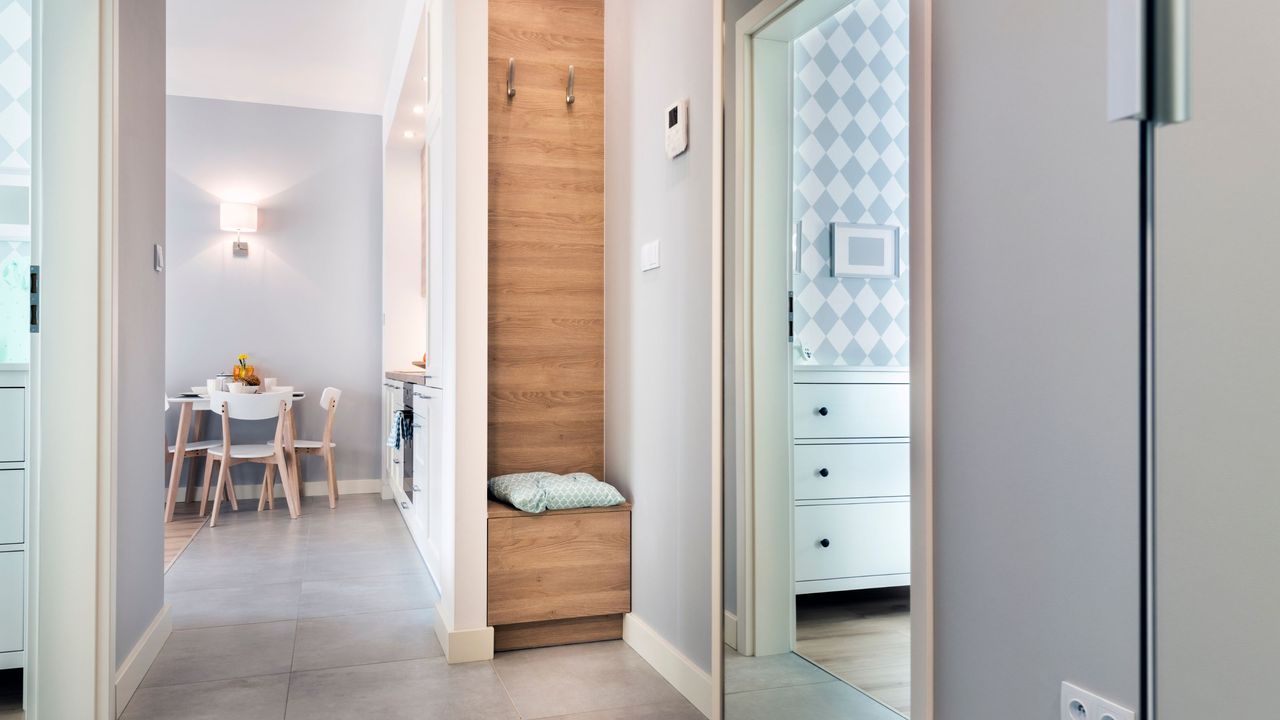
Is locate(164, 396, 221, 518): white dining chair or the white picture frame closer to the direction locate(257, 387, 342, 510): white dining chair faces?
the white dining chair

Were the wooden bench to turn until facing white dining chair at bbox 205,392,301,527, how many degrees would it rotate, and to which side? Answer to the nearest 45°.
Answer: approximately 135° to its right

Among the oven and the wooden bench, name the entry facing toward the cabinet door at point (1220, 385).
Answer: the wooden bench

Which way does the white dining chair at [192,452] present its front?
to the viewer's right

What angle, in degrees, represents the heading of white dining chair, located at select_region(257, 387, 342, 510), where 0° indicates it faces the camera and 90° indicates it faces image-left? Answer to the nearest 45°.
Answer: approximately 90°

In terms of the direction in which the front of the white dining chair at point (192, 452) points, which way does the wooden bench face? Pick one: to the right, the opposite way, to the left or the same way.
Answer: to the right

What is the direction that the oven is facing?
to the viewer's left

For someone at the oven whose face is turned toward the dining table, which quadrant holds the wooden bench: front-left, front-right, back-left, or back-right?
back-left
